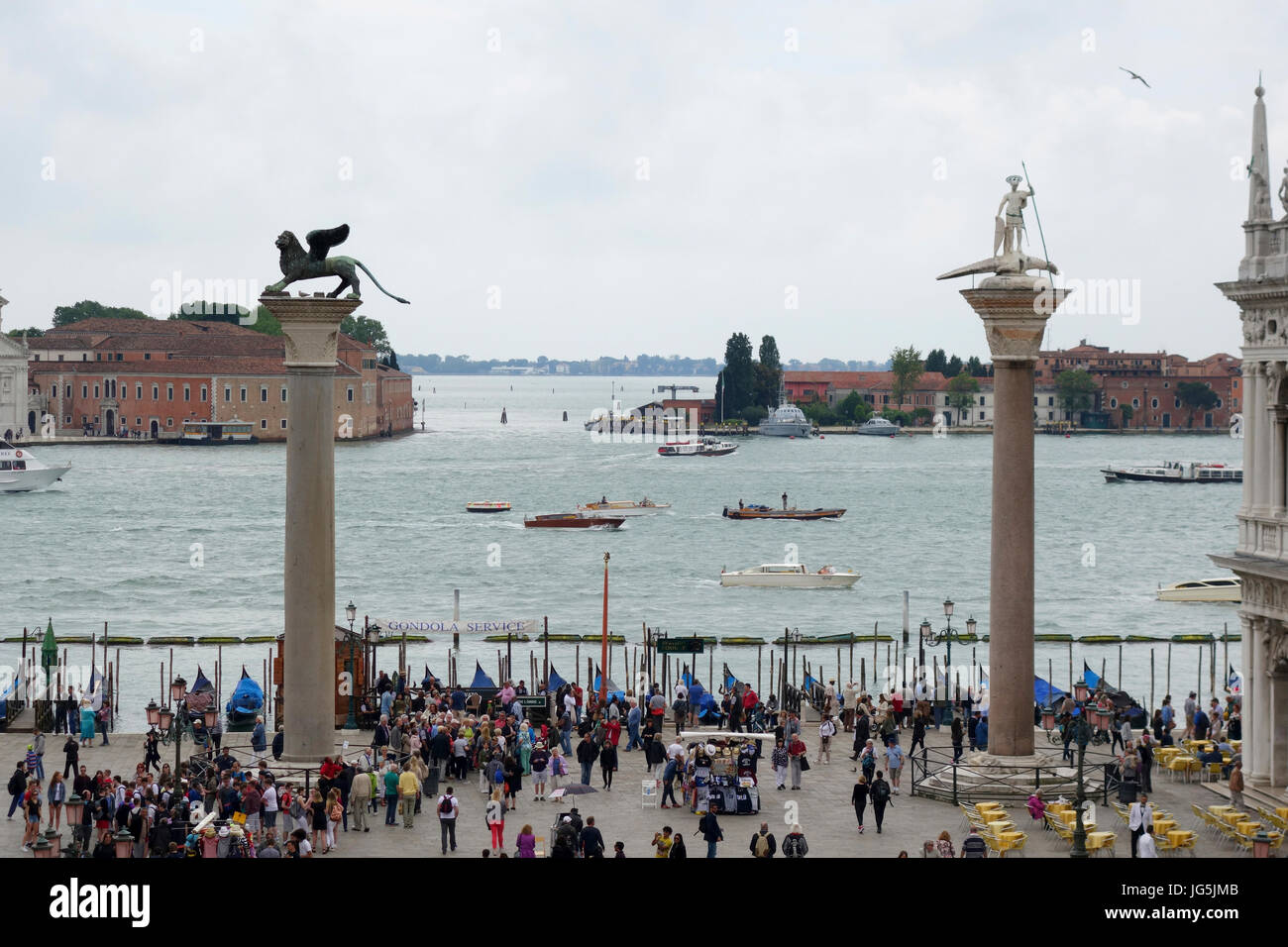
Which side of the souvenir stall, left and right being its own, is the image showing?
front

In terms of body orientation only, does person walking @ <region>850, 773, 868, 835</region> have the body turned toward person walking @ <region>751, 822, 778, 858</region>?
no

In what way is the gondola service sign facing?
toward the camera

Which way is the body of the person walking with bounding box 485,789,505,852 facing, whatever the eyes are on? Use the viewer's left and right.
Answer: facing away from the viewer

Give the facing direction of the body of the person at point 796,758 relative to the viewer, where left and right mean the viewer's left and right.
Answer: facing the viewer

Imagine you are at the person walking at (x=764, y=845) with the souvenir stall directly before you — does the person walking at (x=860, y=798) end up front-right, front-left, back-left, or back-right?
front-right

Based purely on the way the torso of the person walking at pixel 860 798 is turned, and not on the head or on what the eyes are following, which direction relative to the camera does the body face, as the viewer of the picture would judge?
away from the camera

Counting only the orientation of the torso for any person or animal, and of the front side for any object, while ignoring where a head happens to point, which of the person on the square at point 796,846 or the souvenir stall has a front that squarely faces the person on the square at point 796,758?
the person on the square at point 796,846

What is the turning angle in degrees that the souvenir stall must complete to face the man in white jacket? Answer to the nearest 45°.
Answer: approximately 45° to its left

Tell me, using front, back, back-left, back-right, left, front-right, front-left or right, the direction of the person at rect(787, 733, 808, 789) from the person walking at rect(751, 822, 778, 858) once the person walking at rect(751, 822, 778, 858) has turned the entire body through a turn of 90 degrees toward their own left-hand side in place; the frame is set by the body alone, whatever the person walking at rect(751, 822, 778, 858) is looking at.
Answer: right

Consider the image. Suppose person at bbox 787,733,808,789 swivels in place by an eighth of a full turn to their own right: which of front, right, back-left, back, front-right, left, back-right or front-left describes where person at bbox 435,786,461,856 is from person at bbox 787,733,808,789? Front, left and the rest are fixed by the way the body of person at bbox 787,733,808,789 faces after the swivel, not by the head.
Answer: front

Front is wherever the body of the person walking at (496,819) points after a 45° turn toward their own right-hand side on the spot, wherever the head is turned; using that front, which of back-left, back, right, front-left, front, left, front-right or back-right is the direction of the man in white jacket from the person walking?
front-right

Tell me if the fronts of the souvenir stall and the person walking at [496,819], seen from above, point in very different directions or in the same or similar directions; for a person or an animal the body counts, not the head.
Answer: very different directions

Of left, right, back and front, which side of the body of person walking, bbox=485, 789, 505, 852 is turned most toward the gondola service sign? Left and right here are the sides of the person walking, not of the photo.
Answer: front

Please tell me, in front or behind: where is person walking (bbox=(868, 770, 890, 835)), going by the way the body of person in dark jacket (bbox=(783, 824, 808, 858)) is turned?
in front

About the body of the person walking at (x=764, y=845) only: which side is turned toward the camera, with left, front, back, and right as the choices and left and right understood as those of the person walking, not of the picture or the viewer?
back
